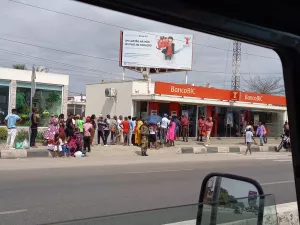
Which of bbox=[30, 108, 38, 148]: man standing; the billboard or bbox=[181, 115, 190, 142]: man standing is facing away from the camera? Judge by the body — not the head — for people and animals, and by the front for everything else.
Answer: bbox=[181, 115, 190, 142]: man standing

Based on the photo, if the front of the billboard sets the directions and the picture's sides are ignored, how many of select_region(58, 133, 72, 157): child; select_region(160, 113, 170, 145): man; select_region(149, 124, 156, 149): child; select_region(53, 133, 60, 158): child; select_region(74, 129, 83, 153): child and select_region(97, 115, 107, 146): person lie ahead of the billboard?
6

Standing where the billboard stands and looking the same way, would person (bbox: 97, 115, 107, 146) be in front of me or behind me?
in front

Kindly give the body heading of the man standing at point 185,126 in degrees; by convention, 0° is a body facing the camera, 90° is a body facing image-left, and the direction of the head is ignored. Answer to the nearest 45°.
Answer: approximately 180°

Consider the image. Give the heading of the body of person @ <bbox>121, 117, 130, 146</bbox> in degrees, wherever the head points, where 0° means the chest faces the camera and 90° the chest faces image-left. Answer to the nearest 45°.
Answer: approximately 180°

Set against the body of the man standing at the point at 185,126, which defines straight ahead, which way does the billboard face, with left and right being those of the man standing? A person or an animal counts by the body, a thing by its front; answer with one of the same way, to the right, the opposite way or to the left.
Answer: the opposite way

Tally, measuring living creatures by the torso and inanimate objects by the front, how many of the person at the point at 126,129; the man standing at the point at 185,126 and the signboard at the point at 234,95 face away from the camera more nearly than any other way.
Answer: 2

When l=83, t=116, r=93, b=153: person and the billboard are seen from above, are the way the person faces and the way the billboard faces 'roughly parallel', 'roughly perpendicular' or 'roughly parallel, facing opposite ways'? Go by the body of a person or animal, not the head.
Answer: roughly parallel, facing opposite ways

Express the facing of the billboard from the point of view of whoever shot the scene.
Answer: facing the viewer

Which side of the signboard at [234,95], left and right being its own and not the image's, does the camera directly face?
front

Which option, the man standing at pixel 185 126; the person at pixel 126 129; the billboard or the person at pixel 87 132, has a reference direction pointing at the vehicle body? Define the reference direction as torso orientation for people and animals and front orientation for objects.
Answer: the billboard

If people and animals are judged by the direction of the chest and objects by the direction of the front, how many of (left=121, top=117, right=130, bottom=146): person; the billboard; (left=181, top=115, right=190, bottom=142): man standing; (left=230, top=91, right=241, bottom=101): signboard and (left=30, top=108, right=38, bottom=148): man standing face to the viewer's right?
1

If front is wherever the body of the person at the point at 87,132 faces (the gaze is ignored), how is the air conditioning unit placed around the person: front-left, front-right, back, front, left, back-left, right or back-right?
front

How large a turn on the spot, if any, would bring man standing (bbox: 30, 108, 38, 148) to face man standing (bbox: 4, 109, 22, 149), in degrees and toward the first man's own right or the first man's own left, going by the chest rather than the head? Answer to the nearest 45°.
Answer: approximately 135° to the first man's own right
